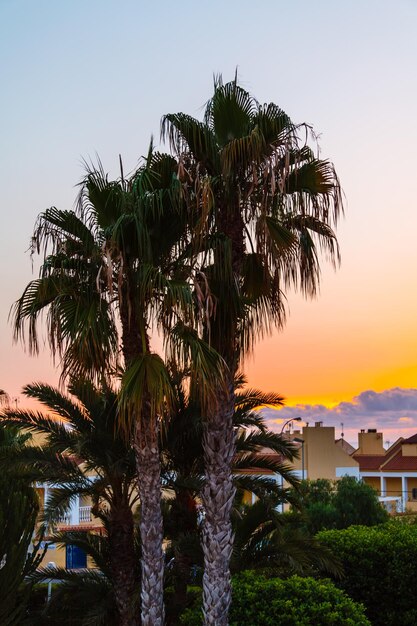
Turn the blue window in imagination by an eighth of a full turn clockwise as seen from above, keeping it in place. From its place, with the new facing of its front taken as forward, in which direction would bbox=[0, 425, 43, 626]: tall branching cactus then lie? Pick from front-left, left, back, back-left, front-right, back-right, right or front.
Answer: front-left

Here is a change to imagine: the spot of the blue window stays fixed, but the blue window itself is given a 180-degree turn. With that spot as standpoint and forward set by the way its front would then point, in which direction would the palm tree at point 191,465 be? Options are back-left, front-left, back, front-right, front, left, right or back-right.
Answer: back

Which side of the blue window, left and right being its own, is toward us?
front

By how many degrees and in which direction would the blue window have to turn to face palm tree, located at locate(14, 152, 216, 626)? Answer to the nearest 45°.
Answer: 0° — it already faces it

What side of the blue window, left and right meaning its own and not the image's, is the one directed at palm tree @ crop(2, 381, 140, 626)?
front

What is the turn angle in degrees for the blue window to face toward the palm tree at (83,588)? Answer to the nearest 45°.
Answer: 0° — it already faces it

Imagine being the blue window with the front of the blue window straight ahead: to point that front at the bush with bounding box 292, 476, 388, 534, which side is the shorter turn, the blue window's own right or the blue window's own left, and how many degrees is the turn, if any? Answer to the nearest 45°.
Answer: approximately 45° to the blue window's own left

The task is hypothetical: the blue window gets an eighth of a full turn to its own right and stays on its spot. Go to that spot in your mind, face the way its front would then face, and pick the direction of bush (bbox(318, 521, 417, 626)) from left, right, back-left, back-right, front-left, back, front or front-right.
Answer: front-left

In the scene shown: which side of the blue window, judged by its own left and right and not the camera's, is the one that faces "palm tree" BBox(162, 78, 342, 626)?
front

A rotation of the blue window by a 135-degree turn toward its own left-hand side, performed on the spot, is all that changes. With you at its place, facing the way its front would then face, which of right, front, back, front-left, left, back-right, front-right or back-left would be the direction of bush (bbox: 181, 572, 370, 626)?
back-right
